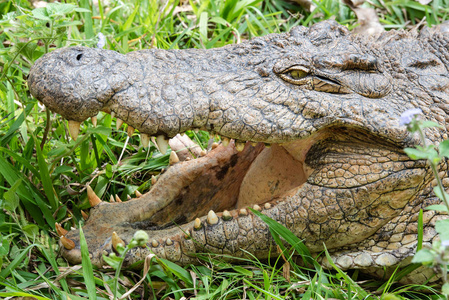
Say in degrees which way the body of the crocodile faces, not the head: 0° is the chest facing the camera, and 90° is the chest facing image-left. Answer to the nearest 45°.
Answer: approximately 90°
